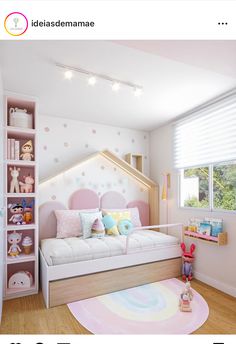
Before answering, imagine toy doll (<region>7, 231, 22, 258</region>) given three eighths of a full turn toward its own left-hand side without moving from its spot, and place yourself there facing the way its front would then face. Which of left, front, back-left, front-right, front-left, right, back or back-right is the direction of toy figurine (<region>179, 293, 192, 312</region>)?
right

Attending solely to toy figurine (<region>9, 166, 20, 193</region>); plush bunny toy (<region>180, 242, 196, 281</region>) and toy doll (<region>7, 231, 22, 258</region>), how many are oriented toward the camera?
3

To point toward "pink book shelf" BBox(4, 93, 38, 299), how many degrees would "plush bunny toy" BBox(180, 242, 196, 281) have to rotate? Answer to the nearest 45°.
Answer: approximately 45° to its right

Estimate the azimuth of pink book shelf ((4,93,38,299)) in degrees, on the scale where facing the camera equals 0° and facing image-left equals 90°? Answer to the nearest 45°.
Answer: approximately 315°
